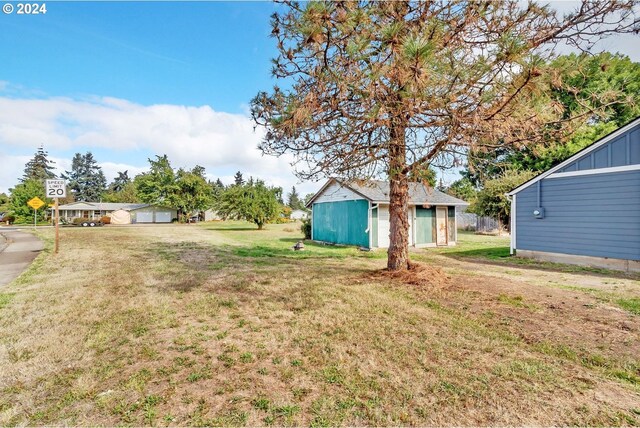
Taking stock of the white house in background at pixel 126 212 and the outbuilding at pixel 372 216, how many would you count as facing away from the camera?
0

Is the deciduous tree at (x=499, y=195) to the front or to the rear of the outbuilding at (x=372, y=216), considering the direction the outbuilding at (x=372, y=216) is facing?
to the rear

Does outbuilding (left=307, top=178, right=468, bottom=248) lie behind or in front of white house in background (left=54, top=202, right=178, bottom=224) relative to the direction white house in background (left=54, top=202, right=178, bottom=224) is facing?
in front

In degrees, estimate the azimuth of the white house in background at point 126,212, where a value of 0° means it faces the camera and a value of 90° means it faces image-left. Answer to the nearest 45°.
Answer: approximately 0°

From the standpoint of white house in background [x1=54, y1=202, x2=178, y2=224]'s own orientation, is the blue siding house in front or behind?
in front

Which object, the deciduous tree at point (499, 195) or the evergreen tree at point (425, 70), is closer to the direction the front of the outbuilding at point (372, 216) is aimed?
the evergreen tree

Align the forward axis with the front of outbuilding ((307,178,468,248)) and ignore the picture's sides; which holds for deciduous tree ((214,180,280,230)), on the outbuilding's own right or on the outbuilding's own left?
on the outbuilding's own right
